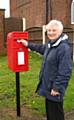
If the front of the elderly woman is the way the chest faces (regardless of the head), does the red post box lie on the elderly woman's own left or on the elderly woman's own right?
on the elderly woman's own right

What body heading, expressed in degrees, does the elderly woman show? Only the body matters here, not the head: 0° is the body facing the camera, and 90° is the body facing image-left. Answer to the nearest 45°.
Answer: approximately 45°

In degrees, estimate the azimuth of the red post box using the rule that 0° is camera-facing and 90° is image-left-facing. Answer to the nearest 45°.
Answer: approximately 315°

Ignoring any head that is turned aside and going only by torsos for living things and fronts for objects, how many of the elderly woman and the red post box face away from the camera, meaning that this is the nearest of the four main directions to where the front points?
0
